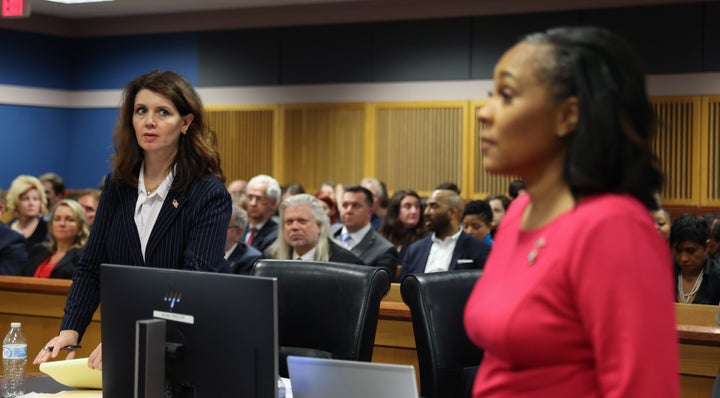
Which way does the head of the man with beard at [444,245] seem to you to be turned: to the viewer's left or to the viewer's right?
to the viewer's left

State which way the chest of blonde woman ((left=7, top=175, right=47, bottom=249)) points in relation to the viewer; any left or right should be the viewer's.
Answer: facing the viewer

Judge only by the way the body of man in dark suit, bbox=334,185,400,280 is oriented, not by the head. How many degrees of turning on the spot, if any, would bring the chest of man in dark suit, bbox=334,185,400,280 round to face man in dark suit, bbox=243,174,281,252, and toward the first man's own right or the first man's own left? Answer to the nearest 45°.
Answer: approximately 90° to the first man's own right

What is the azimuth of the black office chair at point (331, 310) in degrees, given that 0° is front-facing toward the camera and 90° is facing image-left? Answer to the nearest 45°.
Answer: approximately 45°

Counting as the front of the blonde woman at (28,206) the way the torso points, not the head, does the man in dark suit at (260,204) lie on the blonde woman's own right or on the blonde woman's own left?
on the blonde woman's own left

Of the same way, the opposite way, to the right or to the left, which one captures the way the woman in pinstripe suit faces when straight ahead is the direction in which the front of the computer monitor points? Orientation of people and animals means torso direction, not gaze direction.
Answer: the opposite way

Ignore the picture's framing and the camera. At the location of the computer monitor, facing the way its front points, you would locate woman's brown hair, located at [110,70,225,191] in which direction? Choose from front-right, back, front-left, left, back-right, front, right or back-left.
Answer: front-left

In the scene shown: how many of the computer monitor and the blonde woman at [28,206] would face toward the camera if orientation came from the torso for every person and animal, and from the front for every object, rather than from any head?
1

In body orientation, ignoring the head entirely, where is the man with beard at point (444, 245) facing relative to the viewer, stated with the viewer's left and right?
facing the viewer and to the left of the viewer

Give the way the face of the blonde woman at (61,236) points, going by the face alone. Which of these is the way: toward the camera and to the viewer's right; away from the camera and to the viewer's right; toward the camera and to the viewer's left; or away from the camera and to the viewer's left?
toward the camera and to the viewer's right

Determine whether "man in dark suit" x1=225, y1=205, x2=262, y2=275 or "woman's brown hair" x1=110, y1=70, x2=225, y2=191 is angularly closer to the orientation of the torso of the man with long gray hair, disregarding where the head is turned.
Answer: the woman's brown hair

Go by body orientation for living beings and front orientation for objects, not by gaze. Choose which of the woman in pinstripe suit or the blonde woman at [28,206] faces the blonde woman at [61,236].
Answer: the blonde woman at [28,206]

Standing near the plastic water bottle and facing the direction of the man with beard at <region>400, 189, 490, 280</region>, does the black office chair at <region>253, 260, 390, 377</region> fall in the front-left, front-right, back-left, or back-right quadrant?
front-right

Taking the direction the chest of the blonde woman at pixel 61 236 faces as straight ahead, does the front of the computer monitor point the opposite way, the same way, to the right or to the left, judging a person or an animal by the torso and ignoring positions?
the opposite way
